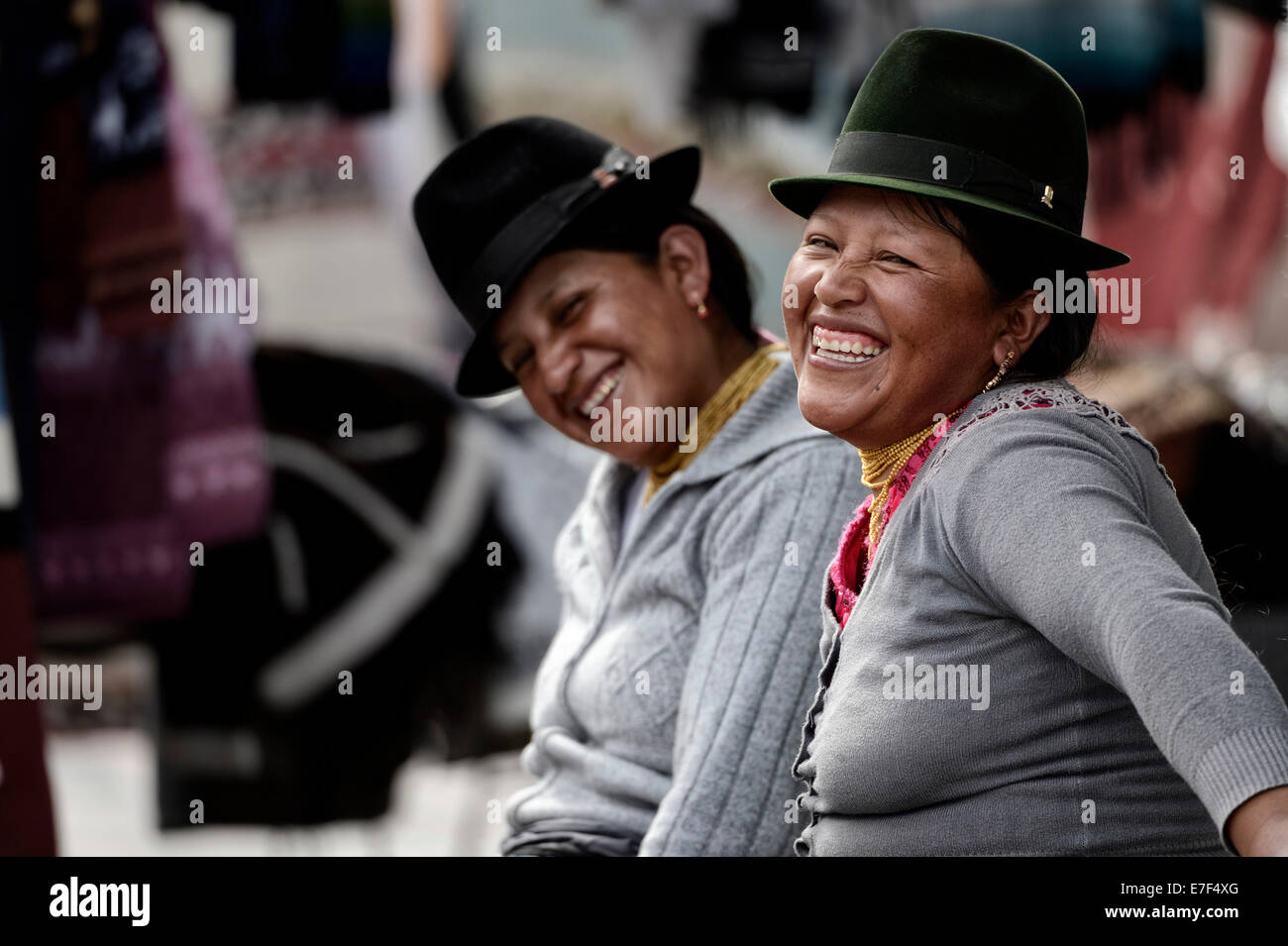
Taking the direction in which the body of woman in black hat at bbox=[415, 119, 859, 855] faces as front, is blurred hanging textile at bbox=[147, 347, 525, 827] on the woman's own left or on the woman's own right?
on the woman's own right

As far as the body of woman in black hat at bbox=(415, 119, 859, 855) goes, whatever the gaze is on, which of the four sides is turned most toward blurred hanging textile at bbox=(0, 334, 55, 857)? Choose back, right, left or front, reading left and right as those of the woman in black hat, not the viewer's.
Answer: right

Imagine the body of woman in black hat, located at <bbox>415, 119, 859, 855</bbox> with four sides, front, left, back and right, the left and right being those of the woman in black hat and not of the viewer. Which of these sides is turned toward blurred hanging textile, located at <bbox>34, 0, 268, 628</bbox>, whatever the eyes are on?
right

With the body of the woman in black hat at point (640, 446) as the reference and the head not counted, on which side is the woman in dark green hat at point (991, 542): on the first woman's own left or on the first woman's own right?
on the first woman's own left

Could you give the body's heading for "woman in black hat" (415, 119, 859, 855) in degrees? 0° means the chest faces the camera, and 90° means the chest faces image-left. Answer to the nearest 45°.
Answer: approximately 45°
